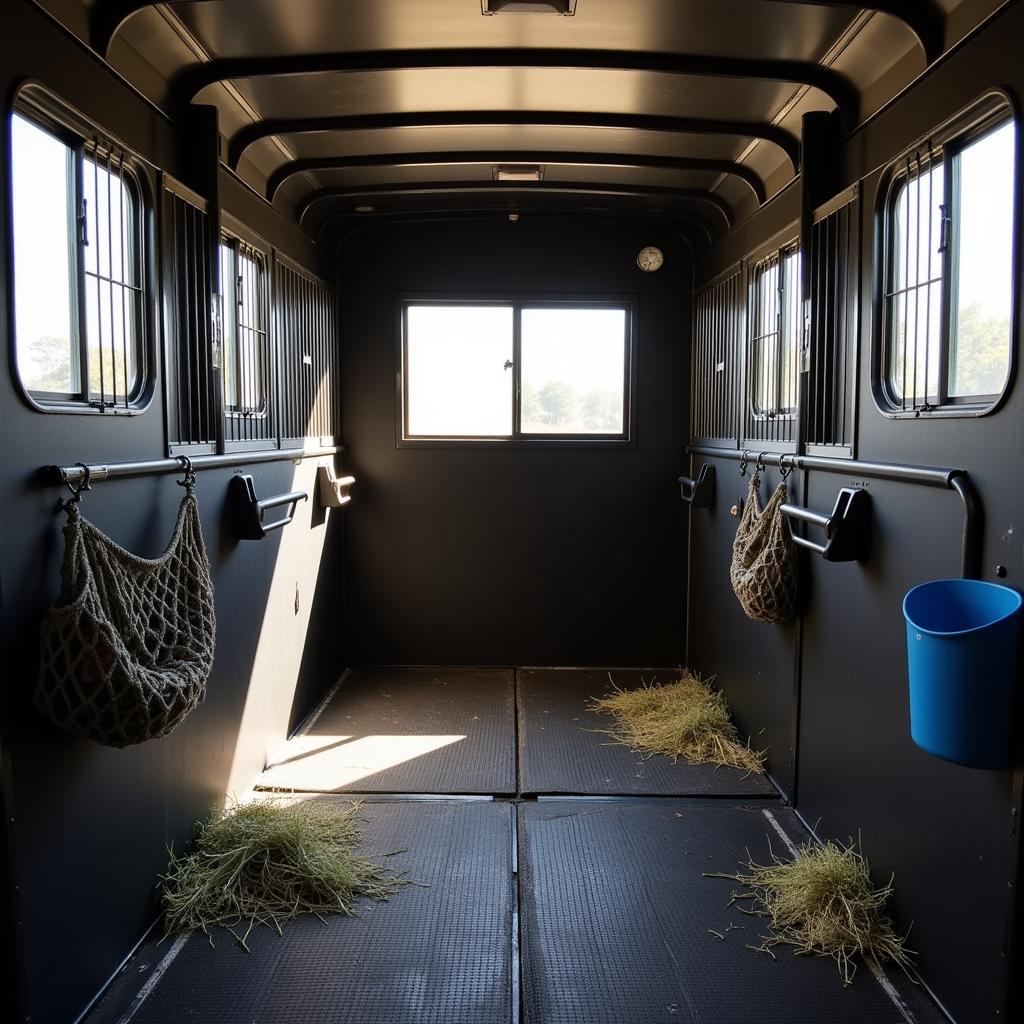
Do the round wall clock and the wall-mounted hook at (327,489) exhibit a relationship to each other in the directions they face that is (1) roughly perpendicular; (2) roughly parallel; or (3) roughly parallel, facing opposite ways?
roughly perpendicular

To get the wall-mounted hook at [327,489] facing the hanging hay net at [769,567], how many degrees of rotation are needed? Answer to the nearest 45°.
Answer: approximately 45° to its right

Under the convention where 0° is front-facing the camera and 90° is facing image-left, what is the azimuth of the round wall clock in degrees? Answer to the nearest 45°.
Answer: approximately 0°

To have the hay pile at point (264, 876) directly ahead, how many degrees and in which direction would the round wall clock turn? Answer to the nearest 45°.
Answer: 0° — it already faces it

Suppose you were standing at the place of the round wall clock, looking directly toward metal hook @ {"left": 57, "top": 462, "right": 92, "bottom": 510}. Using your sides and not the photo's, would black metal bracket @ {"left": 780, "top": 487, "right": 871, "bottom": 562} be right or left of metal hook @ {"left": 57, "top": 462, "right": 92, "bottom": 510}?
left

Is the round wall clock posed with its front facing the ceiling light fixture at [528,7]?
yes

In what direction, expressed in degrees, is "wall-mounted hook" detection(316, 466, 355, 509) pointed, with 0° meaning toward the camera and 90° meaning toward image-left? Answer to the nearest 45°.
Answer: approximately 270°

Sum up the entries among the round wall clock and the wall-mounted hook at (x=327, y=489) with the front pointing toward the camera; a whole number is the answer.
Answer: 1

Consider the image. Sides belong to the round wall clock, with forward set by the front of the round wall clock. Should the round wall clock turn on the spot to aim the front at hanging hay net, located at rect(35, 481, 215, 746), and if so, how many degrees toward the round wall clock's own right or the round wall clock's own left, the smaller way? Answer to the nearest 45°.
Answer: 0° — it already faces it

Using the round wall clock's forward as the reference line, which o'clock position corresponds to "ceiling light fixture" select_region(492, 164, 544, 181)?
The ceiling light fixture is roughly at 1 o'clock from the round wall clock.

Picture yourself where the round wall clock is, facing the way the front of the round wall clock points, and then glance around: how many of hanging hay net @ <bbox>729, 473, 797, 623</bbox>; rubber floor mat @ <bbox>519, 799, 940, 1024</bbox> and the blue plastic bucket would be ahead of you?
3

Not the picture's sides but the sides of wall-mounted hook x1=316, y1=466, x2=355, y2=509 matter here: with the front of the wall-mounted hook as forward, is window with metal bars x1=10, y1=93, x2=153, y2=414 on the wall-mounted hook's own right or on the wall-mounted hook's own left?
on the wall-mounted hook's own right

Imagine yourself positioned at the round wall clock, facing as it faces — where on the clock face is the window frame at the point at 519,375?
The window frame is roughly at 3 o'clock from the round wall clock.
